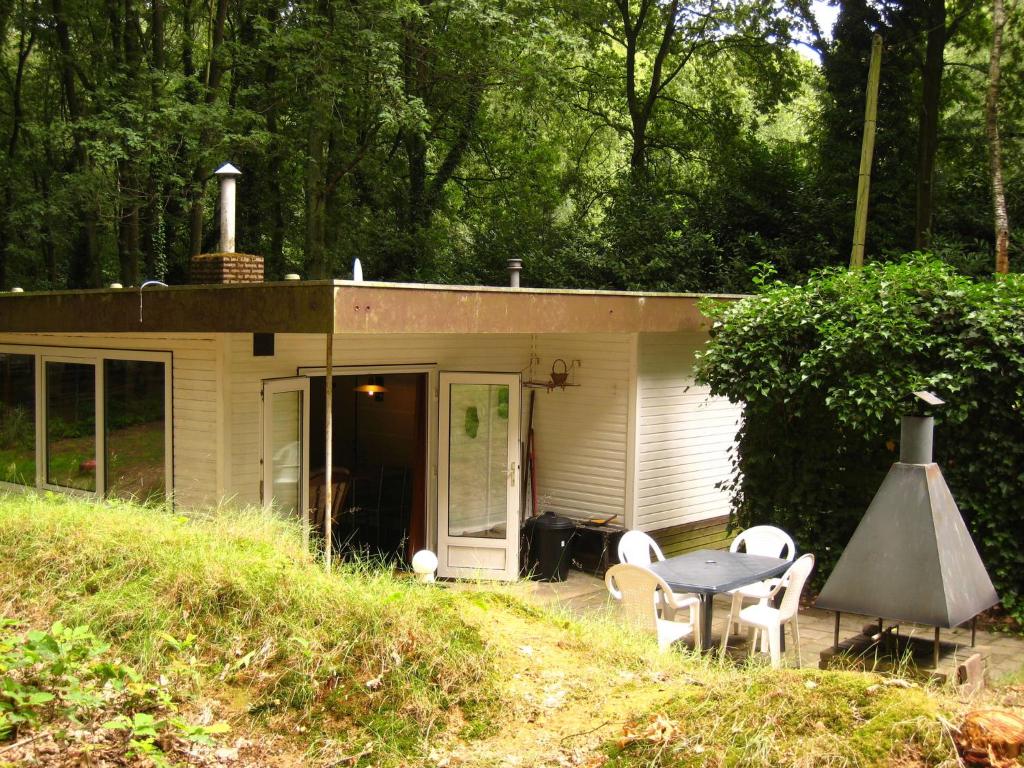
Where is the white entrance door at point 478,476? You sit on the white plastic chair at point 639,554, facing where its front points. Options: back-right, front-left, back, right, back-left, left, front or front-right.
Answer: back

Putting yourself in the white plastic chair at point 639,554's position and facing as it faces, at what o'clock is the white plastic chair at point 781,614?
the white plastic chair at point 781,614 is roughly at 12 o'clock from the white plastic chair at point 639,554.

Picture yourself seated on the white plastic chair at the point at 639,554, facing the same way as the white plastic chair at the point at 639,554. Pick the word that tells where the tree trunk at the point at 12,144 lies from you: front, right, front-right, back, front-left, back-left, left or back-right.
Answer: back

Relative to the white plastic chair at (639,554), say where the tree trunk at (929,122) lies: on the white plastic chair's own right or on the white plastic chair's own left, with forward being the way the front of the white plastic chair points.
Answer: on the white plastic chair's own left

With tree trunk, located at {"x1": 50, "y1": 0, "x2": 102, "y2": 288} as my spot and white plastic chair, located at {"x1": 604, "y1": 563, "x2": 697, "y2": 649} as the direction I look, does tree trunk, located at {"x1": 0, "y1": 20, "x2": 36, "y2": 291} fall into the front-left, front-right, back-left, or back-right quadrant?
back-right

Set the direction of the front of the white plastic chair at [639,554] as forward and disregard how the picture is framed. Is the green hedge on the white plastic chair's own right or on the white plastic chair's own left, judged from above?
on the white plastic chair's own left

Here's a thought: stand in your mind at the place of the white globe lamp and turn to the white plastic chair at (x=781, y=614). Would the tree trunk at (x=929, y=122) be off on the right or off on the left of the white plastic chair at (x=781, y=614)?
left
